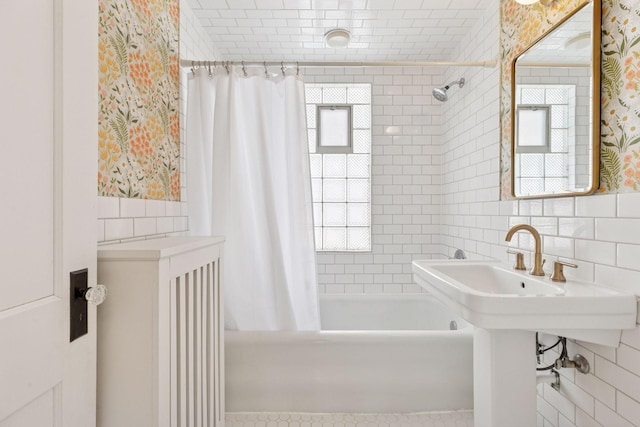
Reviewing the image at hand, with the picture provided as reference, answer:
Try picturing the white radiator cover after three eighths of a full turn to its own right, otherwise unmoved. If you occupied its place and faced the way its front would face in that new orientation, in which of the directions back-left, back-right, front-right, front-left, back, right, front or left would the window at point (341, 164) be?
back-right

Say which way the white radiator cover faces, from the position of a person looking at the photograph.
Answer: facing the viewer and to the right of the viewer

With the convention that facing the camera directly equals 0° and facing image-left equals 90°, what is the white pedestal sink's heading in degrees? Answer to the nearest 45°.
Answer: approximately 45°

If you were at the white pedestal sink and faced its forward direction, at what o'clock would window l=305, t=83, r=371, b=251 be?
The window is roughly at 3 o'clock from the white pedestal sink.

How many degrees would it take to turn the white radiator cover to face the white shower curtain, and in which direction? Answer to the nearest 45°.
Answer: approximately 90° to its left

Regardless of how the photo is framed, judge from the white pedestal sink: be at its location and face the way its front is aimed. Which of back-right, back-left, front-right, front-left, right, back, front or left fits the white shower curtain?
front-right

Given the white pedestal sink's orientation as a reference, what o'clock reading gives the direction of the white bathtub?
The white bathtub is roughly at 2 o'clock from the white pedestal sink.

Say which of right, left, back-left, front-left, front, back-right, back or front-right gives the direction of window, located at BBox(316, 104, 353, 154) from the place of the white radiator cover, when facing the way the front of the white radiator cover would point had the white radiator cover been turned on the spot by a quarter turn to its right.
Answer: back

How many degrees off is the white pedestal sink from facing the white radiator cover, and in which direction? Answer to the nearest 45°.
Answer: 0° — it already faces it

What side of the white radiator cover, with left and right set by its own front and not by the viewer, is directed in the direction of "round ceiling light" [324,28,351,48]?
left

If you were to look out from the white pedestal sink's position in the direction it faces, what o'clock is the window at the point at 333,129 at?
The window is roughly at 3 o'clock from the white pedestal sink.

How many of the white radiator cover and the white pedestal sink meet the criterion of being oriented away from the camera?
0

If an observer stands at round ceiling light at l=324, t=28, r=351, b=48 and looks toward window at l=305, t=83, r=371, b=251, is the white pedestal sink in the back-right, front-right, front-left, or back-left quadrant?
back-right
